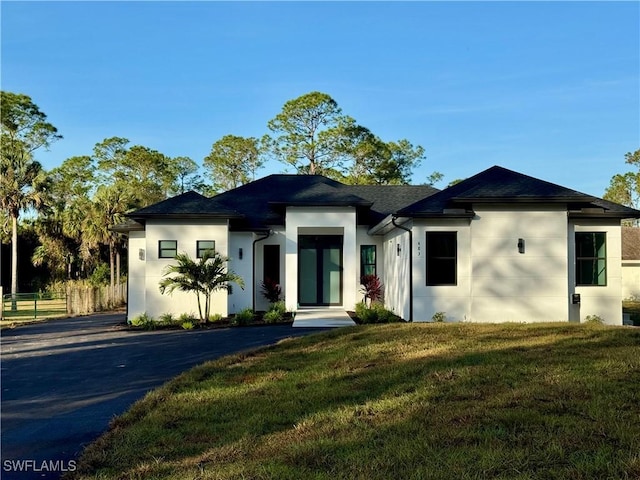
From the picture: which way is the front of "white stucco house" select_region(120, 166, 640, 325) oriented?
toward the camera

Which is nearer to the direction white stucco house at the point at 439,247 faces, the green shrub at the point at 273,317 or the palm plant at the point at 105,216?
the green shrub

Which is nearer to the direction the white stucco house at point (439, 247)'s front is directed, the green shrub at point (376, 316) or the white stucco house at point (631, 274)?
the green shrub

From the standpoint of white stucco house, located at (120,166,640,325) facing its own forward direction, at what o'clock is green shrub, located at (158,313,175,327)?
The green shrub is roughly at 3 o'clock from the white stucco house.

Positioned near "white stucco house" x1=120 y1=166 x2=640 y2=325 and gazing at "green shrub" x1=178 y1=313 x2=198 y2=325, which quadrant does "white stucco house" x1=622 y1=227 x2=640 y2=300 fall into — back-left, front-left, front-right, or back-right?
back-right

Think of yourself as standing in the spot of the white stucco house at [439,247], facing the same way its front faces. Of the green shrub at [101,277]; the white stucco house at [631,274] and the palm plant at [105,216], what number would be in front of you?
0

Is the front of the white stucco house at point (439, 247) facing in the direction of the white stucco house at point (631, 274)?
no

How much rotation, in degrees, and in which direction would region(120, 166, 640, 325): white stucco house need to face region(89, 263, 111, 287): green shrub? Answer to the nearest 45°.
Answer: approximately 135° to its right

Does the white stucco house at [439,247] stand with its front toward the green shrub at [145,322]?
no
